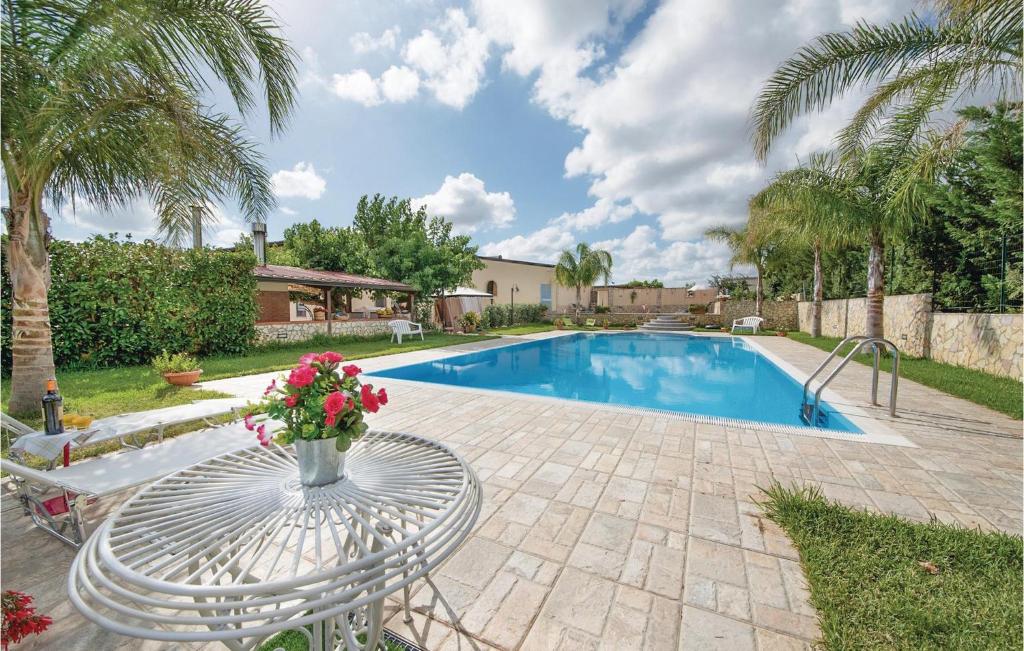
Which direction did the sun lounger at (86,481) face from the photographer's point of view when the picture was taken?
facing away from the viewer and to the right of the viewer

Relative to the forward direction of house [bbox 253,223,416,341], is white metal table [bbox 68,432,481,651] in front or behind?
in front

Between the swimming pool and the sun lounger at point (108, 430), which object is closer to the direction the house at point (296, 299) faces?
the swimming pool

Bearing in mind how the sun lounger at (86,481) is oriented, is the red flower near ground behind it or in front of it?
behind

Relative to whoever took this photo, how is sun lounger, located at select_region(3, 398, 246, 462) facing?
facing away from the viewer and to the right of the viewer

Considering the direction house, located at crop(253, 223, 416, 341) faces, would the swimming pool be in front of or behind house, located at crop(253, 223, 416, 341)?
in front

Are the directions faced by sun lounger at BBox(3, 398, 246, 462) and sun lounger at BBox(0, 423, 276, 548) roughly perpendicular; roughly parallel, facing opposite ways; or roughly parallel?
roughly parallel

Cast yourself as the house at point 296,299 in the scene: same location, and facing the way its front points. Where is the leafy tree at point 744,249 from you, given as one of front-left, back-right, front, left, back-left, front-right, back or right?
front-left

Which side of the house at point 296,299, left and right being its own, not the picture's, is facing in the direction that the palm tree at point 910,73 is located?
front

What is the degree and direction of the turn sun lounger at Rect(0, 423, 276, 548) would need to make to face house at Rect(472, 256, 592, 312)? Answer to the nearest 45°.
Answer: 0° — it already faces it

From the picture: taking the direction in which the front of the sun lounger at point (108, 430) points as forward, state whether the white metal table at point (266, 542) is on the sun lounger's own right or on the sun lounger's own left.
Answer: on the sun lounger's own right

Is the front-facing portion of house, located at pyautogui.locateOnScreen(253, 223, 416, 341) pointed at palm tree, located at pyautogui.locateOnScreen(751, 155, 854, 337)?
yes

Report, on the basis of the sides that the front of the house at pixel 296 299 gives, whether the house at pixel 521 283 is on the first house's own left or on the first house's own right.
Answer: on the first house's own left

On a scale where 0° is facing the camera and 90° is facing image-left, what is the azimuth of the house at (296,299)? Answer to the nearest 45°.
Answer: approximately 315°

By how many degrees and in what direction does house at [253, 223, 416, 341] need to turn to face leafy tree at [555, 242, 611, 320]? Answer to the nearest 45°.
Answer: approximately 45° to its left
